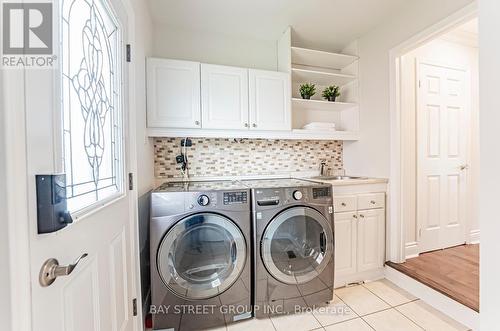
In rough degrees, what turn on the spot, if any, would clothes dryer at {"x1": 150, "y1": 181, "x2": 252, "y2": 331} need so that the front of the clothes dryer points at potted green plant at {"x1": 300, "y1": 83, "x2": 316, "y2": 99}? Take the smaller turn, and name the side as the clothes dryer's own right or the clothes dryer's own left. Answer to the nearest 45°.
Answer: approximately 135° to the clothes dryer's own left

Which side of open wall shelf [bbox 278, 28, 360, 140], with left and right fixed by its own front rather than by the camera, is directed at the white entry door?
right

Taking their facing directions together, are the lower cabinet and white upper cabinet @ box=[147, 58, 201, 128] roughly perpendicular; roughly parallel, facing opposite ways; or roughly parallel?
roughly parallel

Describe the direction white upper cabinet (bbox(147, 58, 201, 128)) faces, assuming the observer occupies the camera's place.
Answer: facing the viewer

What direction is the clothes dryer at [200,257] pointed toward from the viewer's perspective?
toward the camera

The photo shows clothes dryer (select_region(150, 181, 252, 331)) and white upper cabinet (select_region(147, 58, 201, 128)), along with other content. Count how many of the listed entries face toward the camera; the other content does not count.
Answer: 2

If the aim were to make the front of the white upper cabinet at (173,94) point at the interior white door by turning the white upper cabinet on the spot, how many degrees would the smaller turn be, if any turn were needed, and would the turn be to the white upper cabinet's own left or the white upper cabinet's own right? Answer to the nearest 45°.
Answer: approximately 90° to the white upper cabinet's own left

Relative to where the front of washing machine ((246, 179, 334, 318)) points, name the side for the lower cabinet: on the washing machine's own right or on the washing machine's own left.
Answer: on the washing machine's own left

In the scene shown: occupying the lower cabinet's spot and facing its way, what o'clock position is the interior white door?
The interior white door is roughly at 9 o'clock from the lower cabinet.

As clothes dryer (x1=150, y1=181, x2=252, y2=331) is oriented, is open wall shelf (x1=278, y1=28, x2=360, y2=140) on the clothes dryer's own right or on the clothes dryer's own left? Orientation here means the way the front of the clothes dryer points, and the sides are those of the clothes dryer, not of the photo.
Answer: on the clothes dryer's own left

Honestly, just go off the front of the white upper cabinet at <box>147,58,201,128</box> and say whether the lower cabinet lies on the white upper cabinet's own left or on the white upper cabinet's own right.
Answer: on the white upper cabinet's own left

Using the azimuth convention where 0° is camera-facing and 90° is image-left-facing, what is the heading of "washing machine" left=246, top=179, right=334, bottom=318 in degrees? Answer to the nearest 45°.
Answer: approximately 315°
